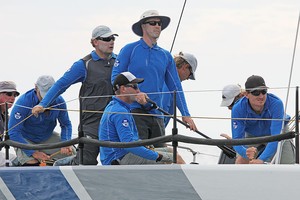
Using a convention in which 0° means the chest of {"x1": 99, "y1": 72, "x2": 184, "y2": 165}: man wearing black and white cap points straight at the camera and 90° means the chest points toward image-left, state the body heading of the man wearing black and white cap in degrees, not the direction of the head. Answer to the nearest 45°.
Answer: approximately 270°

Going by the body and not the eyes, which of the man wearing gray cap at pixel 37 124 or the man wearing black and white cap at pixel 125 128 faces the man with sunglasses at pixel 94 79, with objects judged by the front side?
the man wearing gray cap

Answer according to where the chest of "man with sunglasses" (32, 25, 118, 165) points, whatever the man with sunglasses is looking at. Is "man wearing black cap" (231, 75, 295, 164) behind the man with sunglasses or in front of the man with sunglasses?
in front

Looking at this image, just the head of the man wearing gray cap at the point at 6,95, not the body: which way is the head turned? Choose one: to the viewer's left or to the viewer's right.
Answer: to the viewer's right

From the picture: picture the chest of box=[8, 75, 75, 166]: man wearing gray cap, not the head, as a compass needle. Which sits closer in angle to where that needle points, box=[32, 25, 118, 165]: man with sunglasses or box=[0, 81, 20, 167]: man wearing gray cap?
the man with sunglasses

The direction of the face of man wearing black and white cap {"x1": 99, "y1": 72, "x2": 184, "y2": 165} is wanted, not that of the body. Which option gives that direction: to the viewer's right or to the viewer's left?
to the viewer's right

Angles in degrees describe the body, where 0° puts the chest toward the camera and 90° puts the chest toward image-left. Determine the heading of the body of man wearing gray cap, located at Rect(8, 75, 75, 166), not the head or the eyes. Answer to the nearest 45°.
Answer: approximately 315°
